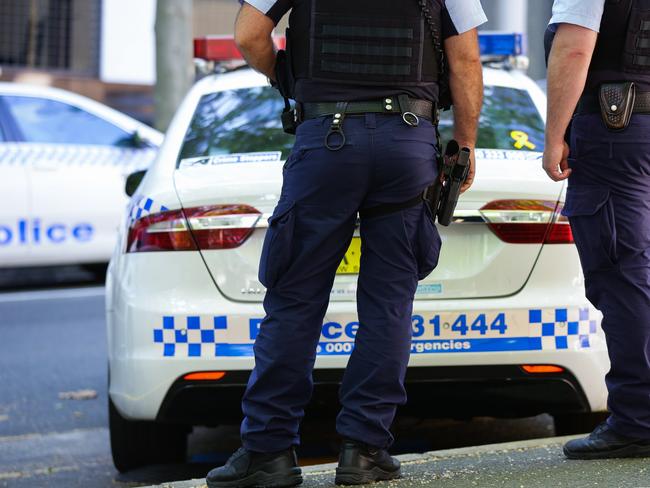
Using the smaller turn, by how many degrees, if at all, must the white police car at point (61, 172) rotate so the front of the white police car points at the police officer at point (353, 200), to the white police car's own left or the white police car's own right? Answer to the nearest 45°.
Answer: approximately 90° to the white police car's own right

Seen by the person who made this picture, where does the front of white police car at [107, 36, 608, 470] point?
facing away from the viewer

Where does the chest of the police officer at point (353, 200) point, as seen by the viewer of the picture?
away from the camera

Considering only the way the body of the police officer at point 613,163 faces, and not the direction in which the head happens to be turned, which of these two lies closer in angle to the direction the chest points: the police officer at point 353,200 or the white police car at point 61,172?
the white police car

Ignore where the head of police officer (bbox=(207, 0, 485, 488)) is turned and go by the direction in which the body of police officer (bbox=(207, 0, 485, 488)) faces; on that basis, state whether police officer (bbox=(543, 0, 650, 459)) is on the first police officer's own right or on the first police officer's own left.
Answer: on the first police officer's own right

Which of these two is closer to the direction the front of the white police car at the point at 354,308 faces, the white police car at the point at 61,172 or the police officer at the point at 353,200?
the white police car

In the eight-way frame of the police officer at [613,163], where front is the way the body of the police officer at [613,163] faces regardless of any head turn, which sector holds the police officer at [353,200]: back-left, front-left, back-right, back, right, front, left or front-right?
left

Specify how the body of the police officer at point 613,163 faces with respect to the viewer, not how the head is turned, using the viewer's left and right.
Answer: facing away from the viewer and to the left of the viewer

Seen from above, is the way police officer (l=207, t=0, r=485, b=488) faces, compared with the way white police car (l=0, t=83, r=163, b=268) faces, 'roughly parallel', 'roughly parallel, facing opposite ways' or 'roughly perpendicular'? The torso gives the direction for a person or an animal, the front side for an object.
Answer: roughly perpendicular

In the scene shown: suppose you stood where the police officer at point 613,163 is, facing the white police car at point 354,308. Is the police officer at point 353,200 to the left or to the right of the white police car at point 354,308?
left
